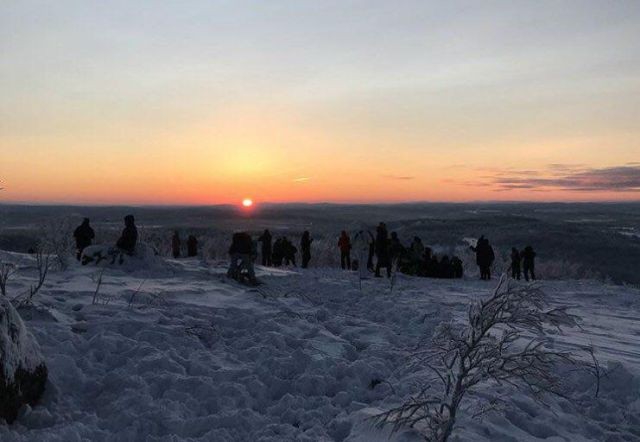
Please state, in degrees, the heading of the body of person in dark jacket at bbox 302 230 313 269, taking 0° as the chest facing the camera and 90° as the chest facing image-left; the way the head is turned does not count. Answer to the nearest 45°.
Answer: approximately 180°

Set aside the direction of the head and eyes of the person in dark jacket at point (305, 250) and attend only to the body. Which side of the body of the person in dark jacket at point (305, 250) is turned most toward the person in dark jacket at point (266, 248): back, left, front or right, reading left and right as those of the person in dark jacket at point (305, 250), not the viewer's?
left

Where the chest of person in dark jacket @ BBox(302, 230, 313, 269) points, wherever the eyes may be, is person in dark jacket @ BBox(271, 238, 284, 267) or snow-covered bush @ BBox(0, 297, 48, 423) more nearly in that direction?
the person in dark jacket

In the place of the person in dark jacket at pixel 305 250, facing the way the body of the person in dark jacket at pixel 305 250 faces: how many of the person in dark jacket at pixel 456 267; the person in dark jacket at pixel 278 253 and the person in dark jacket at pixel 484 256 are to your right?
2

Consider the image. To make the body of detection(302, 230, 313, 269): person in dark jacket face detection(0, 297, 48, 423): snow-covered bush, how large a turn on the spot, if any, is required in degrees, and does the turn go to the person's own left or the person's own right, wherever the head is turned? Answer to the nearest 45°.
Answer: approximately 180°

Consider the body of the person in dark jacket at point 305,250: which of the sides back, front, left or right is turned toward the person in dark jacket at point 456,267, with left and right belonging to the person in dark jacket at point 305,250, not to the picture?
right

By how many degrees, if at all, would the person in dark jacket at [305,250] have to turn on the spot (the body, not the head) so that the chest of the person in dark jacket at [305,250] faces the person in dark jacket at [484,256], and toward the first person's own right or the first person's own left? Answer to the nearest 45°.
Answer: approximately 90° to the first person's own right

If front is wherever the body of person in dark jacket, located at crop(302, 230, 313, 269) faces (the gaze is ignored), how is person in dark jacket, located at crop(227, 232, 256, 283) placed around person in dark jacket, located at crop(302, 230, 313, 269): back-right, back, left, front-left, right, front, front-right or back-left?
back

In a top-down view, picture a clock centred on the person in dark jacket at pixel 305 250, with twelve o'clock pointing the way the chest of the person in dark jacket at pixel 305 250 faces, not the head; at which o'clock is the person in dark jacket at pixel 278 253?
the person in dark jacket at pixel 278 253 is roughly at 10 o'clock from the person in dark jacket at pixel 305 250.

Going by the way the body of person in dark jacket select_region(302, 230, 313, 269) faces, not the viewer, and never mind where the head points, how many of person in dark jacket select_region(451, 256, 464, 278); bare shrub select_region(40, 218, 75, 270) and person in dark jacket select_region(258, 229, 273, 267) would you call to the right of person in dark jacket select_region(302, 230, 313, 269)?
1

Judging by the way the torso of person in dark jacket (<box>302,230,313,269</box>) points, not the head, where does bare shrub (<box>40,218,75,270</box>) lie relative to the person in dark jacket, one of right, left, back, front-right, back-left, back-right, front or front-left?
left

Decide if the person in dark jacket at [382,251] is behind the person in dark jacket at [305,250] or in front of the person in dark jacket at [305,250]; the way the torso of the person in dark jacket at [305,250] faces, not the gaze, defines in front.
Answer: behind
